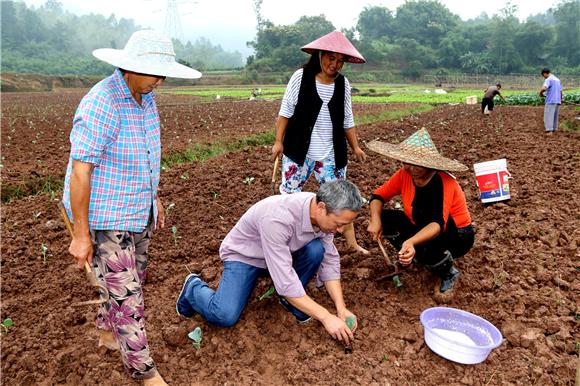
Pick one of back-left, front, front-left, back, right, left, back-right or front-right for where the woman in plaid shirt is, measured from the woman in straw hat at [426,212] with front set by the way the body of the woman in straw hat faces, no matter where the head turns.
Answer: front

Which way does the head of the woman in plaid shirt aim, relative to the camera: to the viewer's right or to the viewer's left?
to the viewer's right

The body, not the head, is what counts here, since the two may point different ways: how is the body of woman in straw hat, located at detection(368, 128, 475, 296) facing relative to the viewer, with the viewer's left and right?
facing the viewer and to the left of the viewer

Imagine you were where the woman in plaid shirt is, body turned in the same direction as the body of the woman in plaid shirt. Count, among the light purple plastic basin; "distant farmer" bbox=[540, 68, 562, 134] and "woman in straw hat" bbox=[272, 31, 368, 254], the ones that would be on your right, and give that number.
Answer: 0

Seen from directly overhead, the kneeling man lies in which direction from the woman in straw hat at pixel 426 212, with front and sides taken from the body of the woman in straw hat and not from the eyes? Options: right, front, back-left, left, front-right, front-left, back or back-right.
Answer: front

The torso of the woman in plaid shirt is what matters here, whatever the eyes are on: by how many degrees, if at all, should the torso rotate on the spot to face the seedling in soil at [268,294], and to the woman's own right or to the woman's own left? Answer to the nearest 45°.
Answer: approximately 90° to the woman's own left

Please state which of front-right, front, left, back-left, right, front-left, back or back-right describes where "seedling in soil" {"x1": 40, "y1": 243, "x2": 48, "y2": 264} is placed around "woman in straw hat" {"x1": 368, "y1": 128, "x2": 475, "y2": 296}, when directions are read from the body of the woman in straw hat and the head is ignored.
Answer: front-right

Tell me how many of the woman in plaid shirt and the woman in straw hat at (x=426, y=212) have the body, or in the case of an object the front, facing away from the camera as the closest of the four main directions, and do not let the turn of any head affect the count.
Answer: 0

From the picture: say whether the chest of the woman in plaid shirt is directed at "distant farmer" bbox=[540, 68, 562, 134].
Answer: no

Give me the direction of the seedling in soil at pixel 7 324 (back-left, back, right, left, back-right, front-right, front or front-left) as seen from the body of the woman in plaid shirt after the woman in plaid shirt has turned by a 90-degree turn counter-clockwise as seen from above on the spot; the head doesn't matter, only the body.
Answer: left

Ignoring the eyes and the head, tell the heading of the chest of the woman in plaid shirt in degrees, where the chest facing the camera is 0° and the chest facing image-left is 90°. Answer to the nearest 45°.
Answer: approximately 315°

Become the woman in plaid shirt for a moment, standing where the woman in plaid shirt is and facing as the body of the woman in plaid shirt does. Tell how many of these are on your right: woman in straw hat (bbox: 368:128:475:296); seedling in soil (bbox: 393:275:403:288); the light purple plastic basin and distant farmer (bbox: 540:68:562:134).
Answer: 0

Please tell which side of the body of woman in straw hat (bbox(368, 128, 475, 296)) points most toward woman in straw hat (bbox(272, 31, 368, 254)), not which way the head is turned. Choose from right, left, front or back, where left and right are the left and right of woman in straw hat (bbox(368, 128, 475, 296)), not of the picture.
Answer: right

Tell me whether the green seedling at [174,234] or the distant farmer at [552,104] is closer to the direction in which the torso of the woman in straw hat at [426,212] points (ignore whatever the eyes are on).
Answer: the green seedling

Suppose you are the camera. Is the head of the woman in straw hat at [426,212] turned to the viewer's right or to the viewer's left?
to the viewer's left
